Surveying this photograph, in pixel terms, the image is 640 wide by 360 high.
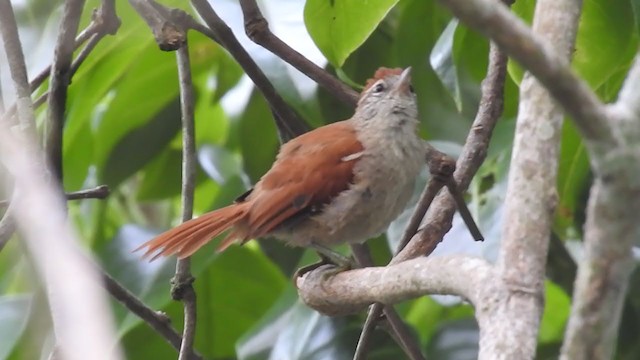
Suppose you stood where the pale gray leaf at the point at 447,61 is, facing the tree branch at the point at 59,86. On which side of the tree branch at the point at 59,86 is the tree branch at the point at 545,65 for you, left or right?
left

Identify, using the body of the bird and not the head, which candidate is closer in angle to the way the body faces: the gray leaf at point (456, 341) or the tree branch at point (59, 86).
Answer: the gray leaf

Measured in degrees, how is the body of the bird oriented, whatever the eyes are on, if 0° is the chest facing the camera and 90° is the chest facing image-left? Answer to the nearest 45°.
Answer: approximately 315°
